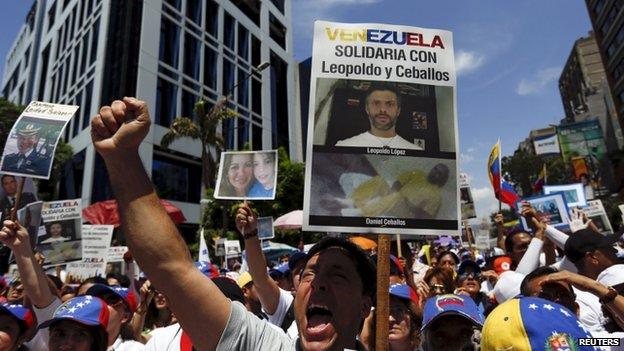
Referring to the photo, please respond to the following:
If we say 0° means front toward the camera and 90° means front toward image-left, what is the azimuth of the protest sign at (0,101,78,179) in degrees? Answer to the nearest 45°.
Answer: approximately 0°

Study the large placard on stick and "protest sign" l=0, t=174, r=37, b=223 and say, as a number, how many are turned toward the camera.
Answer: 2

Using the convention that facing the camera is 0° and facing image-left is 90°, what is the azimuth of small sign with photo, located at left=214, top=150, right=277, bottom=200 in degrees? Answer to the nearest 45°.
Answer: approximately 0°
